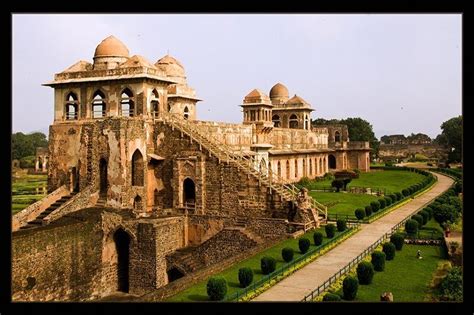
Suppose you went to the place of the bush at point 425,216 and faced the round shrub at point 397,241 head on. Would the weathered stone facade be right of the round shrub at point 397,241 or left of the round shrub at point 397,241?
right
